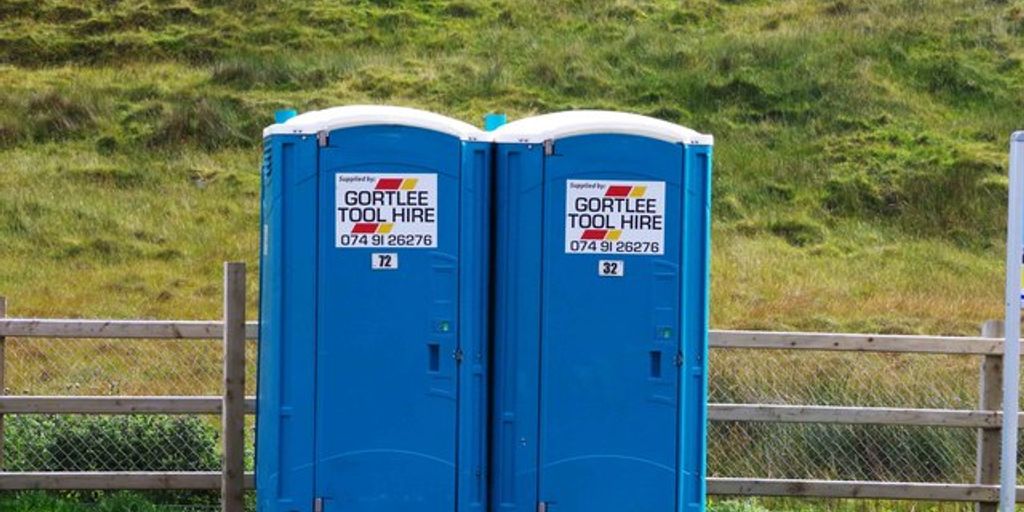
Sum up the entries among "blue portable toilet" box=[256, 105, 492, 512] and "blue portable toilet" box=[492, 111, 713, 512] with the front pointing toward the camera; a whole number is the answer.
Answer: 2

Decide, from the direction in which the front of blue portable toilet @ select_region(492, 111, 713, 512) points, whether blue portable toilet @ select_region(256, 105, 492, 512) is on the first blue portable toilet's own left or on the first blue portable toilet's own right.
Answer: on the first blue portable toilet's own right

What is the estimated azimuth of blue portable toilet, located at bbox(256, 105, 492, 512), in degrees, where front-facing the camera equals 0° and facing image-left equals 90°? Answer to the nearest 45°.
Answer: approximately 0°

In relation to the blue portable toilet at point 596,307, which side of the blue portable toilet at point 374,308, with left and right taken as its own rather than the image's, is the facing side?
left

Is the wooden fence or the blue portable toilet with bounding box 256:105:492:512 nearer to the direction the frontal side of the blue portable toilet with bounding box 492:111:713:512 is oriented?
the blue portable toilet

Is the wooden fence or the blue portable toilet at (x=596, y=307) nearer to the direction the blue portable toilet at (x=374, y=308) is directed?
the blue portable toilet
